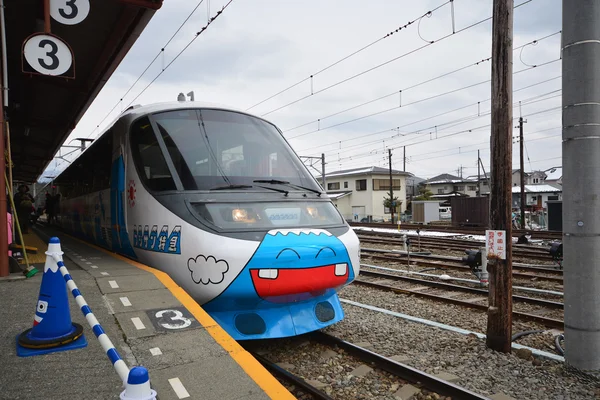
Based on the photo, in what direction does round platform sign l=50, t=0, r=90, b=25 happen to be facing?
toward the camera

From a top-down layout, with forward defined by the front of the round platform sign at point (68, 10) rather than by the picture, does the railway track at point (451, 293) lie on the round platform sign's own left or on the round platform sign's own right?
on the round platform sign's own left

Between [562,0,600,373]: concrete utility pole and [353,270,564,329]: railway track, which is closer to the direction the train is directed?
the concrete utility pole

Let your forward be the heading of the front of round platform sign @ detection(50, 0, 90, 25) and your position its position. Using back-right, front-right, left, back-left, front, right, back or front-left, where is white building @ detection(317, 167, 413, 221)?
back-left

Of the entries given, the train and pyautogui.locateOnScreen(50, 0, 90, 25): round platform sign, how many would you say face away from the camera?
0

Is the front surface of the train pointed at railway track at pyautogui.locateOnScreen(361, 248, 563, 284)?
no

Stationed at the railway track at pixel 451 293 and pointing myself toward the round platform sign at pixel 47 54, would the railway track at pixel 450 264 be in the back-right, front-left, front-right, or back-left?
back-right

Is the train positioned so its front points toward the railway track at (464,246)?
no

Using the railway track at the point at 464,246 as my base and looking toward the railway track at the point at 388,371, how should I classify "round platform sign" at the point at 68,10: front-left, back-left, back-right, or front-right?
front-right

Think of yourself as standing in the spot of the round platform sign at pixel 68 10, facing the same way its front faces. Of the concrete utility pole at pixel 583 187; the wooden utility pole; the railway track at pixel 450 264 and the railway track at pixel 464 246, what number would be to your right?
0

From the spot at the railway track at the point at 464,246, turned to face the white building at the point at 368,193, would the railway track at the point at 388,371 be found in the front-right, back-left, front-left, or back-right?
back-left

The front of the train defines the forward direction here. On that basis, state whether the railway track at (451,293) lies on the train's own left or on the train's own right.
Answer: on the train's own left

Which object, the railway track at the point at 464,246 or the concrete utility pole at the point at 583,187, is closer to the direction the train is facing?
the concrete utility pole

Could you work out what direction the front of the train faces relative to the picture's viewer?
facing the viewer and to the right of the viewer
